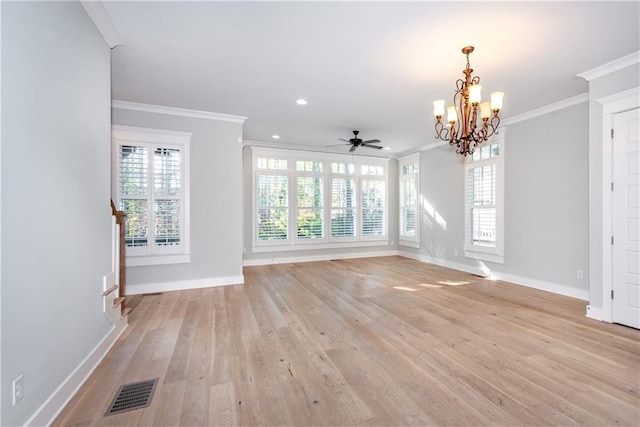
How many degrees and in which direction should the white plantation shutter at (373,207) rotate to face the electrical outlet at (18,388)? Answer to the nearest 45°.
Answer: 0° — it already faces it

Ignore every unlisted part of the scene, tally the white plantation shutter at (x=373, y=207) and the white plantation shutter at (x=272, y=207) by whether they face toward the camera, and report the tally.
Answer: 2

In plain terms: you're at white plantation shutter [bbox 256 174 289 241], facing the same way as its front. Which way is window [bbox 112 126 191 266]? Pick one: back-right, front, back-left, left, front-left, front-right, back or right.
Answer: front-right

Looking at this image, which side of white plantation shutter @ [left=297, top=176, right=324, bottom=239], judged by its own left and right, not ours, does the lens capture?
front

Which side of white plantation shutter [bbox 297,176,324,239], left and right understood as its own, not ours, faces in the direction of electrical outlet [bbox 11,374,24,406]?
front

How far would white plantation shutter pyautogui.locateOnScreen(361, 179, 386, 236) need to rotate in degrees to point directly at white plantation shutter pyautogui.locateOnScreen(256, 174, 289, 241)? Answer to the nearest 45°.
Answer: approximately 45° to its right

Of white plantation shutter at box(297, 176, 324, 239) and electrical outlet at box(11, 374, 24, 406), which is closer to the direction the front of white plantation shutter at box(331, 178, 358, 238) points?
the electrical outlet

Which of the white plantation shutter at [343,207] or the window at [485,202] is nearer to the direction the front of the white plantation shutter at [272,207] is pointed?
the window

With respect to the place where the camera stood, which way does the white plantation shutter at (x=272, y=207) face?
facing the viewer

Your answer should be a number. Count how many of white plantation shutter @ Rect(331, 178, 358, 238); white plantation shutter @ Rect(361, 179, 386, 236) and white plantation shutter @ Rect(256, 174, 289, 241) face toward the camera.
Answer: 3
